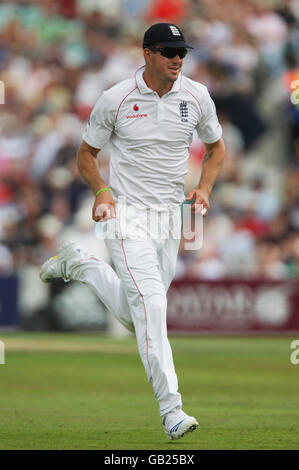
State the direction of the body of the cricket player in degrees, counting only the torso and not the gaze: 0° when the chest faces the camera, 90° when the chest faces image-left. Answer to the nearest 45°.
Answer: approximately 315°

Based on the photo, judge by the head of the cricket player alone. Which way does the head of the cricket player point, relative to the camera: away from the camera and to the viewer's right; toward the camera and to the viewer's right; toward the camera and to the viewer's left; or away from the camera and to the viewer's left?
toward the camera and to the viewer's right
